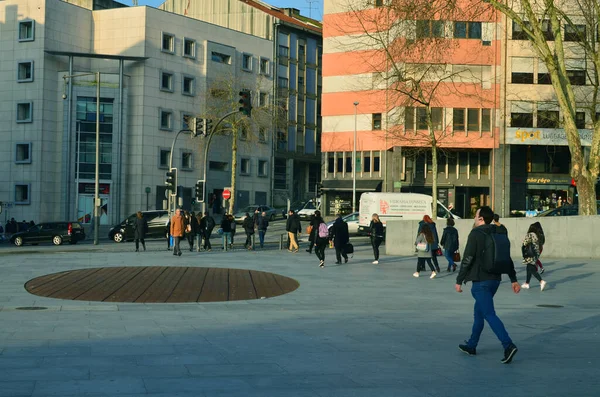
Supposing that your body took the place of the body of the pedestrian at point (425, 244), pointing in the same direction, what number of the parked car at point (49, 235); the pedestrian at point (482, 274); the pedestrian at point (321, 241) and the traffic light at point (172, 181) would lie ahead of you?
3

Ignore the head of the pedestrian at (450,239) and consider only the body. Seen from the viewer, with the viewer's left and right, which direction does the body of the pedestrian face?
facing away from the viewer

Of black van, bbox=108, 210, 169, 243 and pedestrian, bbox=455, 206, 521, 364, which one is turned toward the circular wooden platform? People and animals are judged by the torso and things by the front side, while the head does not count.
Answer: the pedestrian

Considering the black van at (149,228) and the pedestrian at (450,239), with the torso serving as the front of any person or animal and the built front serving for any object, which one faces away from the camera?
the pedestrian

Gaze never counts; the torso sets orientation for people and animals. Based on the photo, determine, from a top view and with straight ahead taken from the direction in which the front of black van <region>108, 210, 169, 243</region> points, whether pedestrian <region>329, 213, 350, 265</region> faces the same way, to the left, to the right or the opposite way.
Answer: to the right

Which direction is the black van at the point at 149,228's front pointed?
to the viewer's left
